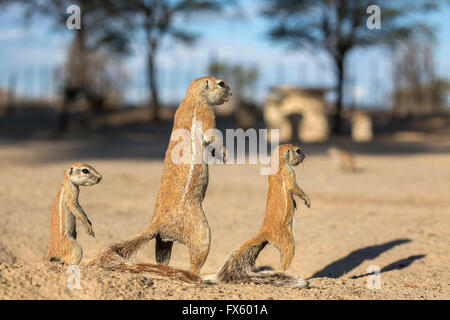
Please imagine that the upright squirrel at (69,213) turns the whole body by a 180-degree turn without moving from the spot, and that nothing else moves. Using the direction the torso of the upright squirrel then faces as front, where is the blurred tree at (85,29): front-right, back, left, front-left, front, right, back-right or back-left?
right

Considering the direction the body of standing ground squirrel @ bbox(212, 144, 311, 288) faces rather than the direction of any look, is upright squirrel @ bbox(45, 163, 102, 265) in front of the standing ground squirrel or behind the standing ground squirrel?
behind

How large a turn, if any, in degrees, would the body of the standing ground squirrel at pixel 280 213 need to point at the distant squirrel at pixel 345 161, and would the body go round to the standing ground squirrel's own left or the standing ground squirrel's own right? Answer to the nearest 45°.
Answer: approximately 90° to the standing ground squirrel's own left

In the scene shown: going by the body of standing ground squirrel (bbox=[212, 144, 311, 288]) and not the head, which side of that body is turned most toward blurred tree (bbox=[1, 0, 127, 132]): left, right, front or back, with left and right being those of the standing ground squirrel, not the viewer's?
left

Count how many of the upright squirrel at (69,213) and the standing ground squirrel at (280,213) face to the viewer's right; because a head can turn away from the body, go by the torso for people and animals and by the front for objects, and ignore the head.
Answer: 2

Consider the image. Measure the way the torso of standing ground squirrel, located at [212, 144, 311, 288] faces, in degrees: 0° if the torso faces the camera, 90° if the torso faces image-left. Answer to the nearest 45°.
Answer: approximately 270°

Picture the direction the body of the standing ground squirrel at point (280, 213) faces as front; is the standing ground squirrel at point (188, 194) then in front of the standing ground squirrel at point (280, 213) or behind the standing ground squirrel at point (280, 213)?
behind

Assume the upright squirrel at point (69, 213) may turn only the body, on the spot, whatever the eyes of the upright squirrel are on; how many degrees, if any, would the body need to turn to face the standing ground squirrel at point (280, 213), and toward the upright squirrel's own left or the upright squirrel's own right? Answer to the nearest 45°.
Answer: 0° — it already faces it

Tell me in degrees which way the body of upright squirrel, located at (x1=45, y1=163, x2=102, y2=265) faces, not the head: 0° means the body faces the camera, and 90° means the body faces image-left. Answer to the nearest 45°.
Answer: approximately 270°

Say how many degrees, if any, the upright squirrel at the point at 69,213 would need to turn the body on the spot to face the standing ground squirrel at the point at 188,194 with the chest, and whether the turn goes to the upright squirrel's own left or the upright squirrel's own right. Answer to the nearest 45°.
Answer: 0° — it already faces it
